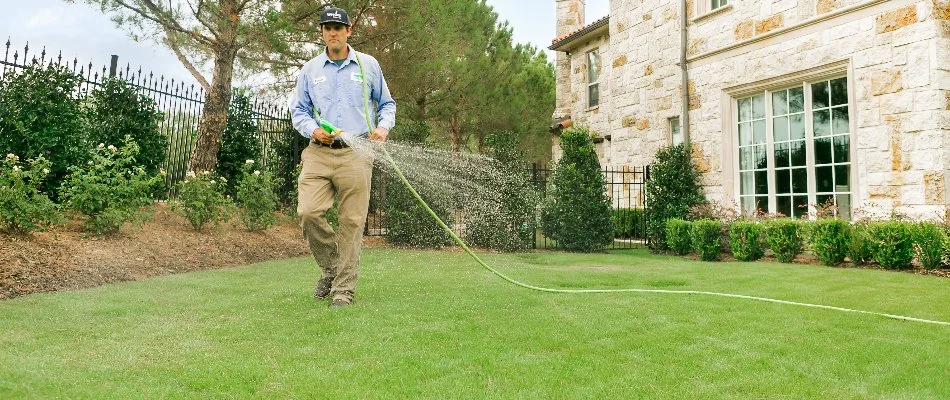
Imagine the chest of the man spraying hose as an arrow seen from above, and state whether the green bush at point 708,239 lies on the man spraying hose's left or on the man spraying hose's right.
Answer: on the man spraying hose's left

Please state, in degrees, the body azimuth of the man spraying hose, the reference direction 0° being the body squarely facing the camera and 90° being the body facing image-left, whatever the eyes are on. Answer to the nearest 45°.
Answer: approximately 0°

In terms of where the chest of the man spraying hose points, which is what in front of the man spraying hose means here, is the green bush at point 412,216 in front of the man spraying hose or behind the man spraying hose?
behind

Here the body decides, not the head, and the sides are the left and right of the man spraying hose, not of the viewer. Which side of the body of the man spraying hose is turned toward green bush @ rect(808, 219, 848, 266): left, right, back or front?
left

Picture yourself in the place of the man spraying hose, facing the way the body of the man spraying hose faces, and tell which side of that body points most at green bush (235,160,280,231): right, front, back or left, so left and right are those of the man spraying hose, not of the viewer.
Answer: back

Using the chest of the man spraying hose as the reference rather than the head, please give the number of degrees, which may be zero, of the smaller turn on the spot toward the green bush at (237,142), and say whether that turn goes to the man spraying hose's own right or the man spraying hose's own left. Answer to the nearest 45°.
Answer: approximately 180°

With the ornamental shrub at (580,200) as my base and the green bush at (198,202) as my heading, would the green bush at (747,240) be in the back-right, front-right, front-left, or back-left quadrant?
back-left

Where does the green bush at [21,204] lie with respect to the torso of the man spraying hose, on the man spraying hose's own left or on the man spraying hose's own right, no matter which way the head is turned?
on the man spraying hose's own right

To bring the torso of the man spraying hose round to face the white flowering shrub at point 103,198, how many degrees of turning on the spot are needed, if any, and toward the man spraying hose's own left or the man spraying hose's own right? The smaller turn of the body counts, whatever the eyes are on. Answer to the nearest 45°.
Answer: approximately 135° to the man spraying hose's own right
